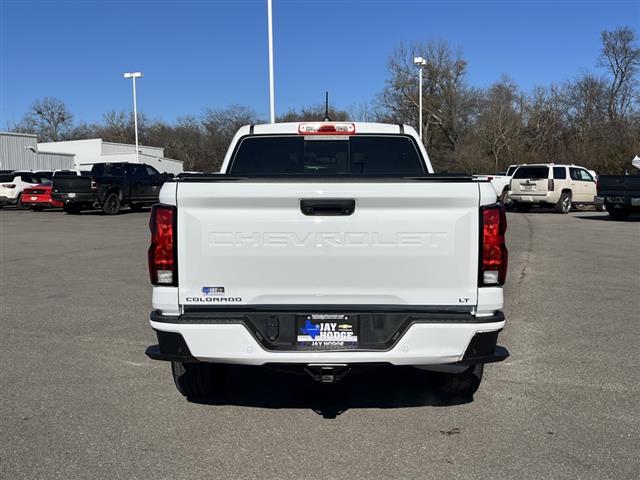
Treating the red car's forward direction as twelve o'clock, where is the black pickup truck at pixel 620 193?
The black pickup truck is roughly at 3 o'clock from the red car.

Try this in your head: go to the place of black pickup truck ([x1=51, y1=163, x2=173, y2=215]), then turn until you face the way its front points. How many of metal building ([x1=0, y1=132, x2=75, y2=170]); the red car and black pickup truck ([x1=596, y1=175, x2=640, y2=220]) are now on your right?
1

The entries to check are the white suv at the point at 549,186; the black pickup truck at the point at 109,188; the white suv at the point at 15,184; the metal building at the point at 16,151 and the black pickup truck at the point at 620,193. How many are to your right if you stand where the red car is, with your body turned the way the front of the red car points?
3

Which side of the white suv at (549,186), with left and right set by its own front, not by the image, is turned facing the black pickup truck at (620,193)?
right

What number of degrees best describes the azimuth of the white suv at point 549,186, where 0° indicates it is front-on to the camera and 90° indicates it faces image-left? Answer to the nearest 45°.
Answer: approximately 225°

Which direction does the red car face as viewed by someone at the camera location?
facing away from the viewer and to the right of the viewer

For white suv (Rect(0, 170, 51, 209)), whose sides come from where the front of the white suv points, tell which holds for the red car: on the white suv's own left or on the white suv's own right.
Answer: on the white suv's own right

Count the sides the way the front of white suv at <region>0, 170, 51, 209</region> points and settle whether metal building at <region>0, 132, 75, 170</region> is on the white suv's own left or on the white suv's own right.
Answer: on the white suv's own left

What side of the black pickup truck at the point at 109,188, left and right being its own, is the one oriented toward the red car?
left

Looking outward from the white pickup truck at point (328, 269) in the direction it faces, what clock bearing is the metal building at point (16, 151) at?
The metal building is roughly at 11 o'clock from the white pickup truck.

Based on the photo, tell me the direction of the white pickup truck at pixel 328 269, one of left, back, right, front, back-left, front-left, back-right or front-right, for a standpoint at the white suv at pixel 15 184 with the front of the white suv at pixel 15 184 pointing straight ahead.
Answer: back-right

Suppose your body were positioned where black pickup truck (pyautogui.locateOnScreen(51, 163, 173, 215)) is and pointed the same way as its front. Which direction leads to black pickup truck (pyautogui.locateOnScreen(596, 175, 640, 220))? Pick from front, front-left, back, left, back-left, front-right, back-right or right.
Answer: right

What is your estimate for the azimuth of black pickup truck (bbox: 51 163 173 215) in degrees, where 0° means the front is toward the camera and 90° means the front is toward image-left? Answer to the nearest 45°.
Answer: approximately 225°

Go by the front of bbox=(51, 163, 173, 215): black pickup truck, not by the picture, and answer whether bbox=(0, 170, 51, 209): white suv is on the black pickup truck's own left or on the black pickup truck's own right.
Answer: on the black pickup truck's own left

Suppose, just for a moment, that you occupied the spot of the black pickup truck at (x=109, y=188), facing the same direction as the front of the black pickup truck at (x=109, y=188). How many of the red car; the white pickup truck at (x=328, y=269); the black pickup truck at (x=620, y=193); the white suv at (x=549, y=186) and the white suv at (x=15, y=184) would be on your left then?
2

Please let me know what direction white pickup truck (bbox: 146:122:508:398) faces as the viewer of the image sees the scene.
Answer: facing away from the viewer
